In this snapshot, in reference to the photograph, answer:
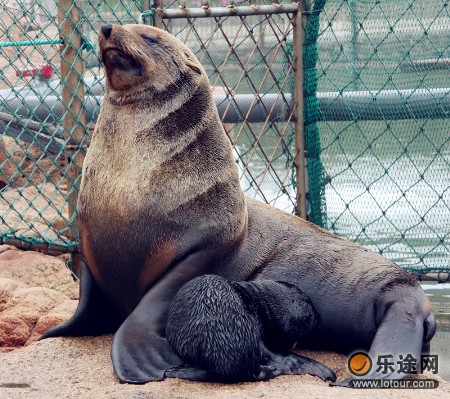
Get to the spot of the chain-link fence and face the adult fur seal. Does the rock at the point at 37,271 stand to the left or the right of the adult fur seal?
right

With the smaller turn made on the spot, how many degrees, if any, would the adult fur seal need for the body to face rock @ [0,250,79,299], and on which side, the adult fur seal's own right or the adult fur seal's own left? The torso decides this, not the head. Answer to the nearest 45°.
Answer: approximately 90° to the adult fur seal's own right

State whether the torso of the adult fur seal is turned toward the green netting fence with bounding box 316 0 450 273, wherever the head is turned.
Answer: no

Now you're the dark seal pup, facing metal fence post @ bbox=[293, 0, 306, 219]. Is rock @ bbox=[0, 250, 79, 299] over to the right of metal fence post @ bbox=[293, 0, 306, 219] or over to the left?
left

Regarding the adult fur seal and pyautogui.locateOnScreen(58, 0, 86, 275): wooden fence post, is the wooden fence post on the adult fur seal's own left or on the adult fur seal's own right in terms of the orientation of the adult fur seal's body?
on the adult fur seal's own right

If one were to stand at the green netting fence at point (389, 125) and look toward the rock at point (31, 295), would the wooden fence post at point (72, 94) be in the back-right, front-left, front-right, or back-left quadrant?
front-right

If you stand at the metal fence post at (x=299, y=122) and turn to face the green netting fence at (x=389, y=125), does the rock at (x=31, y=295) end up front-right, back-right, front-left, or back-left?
back-right

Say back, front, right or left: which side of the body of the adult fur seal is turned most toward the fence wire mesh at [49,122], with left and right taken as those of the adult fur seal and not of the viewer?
right
